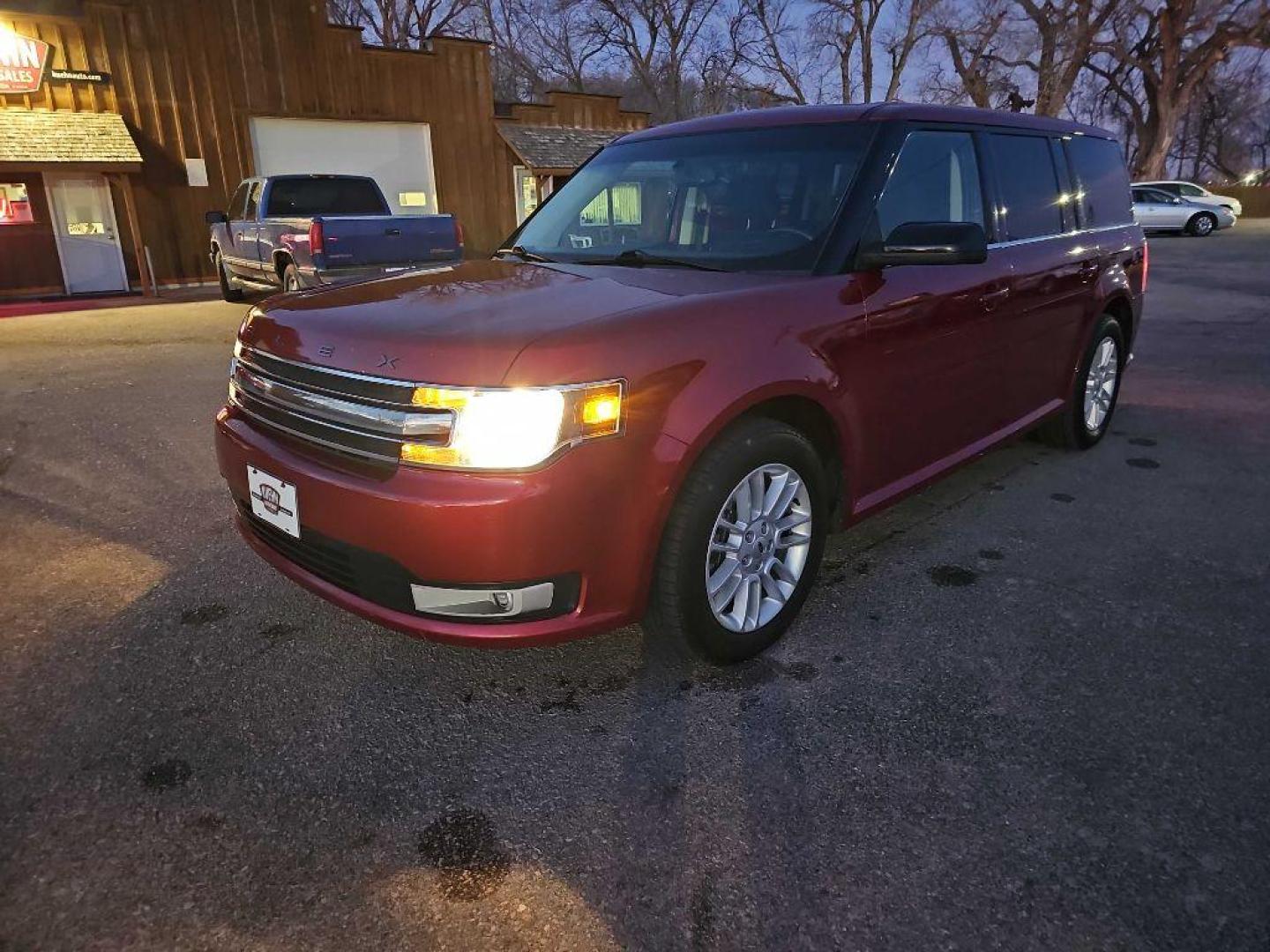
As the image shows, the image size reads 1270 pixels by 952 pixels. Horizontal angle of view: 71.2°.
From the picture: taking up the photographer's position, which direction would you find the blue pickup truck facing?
facing away from the viewer and to the left of the viewer

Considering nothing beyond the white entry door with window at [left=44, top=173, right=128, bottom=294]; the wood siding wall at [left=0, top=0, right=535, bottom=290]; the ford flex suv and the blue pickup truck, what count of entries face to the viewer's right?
0

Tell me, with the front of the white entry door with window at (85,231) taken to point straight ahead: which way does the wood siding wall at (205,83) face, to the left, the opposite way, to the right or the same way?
the same way

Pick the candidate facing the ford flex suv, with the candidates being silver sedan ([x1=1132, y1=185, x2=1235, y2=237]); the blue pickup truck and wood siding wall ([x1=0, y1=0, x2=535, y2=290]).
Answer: the wood siding wall

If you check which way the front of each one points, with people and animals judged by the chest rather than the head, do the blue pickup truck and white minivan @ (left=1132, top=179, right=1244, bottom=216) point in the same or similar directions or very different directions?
very different directions

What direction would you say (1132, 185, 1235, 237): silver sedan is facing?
to the viewer's right

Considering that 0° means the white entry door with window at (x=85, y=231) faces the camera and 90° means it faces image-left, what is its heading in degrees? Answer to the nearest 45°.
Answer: approximately 0°

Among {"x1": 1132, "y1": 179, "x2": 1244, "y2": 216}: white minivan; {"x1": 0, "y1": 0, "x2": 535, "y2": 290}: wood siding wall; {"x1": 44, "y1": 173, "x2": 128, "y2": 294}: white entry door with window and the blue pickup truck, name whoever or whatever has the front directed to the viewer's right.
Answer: the white minivan

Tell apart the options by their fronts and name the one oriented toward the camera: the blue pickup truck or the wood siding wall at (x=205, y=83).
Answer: the wood siding wall

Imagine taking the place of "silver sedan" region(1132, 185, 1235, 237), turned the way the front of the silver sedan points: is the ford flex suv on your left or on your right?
on your right

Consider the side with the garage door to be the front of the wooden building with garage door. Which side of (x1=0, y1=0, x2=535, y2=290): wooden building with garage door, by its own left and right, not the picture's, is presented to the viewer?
front

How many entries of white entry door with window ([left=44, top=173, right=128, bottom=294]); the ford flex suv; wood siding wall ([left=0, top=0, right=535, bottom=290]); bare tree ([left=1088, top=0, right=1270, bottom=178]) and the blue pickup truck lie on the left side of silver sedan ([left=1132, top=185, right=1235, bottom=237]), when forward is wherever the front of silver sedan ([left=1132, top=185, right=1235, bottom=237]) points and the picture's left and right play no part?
1

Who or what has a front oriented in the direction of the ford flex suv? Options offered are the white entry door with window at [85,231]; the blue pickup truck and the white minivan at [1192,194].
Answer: the white entry door with window

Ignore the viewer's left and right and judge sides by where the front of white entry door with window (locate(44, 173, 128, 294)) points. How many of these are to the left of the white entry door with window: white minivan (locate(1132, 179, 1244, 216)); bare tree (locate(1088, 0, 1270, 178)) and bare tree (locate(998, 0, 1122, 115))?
3

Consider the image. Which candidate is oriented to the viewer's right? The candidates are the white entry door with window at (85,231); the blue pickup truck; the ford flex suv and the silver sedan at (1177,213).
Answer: the silver sedan

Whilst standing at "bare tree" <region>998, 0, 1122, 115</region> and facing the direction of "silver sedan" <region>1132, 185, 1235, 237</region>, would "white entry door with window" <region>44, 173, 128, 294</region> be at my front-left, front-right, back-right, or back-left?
front-right

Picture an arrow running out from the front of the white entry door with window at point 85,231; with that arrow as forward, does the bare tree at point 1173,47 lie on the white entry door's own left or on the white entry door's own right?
on the white entry door's own left

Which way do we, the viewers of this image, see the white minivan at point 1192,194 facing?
facing to the right of the viewer
